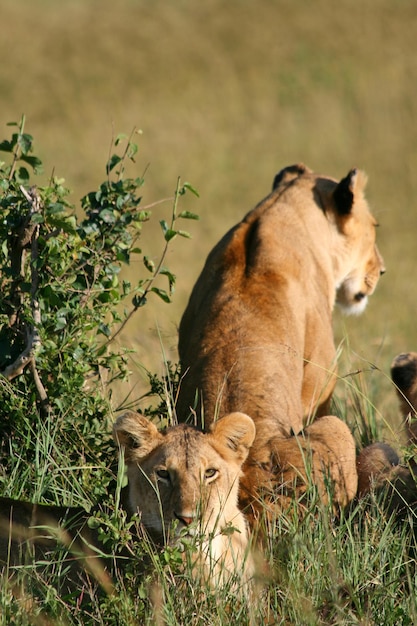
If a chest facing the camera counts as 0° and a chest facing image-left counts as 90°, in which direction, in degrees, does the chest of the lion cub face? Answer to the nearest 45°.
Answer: approximately 0°

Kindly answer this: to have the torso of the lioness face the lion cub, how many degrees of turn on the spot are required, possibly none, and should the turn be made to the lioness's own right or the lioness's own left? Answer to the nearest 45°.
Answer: approximately 135° to the lioness's own right

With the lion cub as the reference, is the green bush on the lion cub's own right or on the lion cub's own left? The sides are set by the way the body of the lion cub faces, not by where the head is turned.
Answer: on the lion cub's own right

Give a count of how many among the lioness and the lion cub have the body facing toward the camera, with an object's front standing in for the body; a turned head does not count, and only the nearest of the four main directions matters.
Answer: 1

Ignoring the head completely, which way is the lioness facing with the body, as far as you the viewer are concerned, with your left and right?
facing away from the viewer and to the right of the viewer

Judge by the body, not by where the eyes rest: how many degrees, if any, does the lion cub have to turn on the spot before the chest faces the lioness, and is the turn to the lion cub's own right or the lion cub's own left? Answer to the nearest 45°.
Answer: approximately 180°
